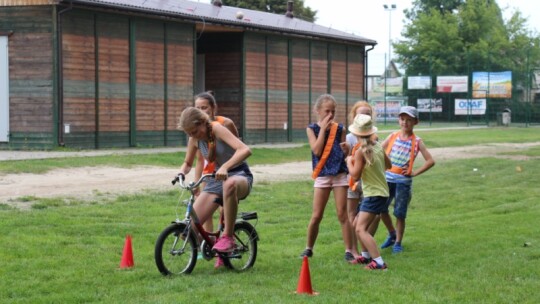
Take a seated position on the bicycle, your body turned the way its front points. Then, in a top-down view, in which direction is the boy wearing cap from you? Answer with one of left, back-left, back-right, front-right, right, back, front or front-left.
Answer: back

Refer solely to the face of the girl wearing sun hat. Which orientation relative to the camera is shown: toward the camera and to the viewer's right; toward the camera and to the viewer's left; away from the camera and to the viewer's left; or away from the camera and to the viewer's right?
away from the camera and to the viewer's left

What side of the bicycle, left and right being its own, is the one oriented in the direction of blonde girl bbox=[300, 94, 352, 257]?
back

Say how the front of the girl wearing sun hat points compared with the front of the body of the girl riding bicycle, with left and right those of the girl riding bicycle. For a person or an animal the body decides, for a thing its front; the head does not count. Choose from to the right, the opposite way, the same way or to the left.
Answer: to the right

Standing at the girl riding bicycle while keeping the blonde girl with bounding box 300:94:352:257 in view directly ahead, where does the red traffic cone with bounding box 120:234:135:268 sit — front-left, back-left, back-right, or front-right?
back-left

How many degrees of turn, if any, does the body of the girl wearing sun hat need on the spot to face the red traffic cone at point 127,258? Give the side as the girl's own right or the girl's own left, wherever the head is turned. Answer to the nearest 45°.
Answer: approximately 45° to the girl's own left

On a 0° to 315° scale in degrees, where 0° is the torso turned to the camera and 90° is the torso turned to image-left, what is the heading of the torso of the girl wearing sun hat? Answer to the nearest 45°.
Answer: approximately 135°

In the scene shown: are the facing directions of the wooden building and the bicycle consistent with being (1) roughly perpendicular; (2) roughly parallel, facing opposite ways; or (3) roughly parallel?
roughly perpendicular

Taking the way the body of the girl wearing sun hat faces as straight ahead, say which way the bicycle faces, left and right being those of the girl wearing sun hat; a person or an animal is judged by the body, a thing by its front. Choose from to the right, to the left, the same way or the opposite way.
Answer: to the left

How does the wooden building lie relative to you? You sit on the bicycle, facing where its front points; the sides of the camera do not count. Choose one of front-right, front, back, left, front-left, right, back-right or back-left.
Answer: back-right

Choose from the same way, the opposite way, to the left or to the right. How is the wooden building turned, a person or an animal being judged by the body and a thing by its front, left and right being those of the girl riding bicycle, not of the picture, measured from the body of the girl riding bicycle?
to the left
